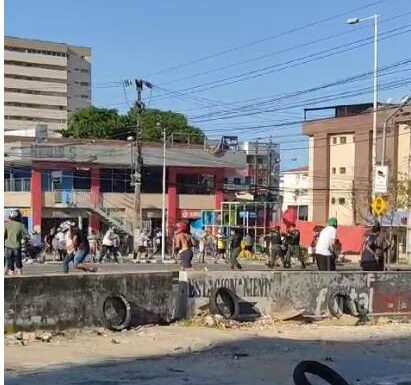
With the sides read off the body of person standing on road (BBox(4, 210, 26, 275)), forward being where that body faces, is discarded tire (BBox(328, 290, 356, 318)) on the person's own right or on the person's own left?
on the person's own right

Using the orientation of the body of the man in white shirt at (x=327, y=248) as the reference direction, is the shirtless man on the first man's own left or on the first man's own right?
on the first man's own left

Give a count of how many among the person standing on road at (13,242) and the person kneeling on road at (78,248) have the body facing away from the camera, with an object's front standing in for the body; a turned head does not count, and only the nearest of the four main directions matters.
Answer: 1

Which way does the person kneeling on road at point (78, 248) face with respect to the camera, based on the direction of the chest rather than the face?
to the viewer's left

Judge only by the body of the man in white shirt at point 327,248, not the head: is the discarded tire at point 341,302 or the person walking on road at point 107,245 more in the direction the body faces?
the person walking on road

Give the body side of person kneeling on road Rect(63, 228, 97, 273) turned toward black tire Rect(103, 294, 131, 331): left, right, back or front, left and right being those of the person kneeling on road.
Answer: left

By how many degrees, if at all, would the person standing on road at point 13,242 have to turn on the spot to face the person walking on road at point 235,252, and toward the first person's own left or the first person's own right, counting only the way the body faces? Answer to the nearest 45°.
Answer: approximately 45° to the first person's own right

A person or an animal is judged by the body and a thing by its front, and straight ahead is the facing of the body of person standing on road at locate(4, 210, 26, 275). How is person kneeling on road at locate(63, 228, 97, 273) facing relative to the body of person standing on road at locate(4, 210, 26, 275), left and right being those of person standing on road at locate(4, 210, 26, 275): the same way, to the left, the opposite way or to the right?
to the left

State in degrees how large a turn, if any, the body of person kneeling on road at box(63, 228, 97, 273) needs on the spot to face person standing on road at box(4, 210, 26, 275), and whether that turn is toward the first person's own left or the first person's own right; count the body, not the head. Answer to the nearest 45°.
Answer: approximately 45° to the first person's own left
